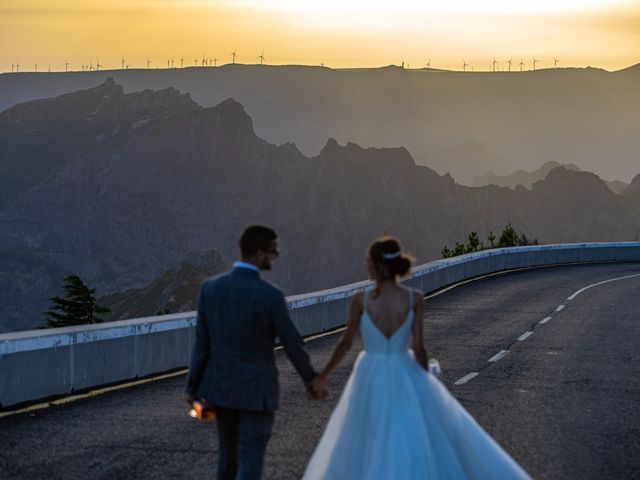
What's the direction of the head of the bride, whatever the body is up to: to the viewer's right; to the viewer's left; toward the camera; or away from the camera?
away from the camera

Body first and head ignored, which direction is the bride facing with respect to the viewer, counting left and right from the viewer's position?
facing away from the viewer

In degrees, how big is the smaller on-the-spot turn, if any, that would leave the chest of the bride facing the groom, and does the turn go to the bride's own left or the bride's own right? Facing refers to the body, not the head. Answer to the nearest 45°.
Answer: approximately 135° to the bride's own left
